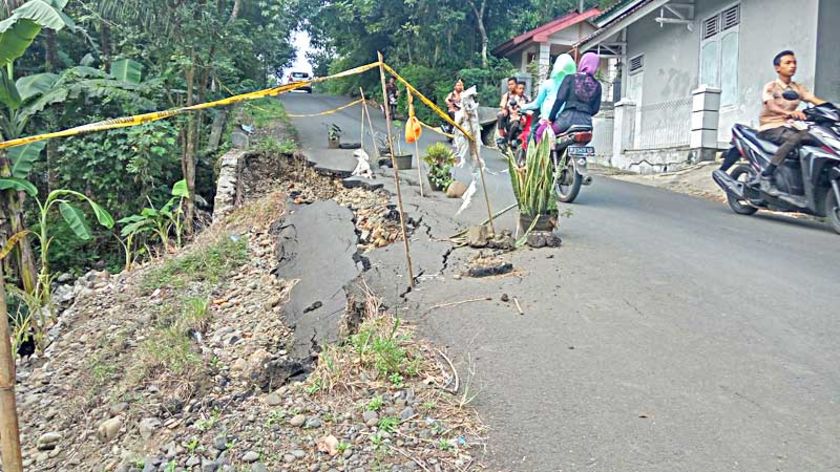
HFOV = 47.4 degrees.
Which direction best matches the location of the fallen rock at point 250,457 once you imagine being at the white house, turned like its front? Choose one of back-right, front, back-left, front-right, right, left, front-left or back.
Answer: front-left

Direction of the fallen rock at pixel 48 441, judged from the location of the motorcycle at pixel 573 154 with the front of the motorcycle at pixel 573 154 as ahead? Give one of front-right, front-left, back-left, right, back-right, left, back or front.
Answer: left

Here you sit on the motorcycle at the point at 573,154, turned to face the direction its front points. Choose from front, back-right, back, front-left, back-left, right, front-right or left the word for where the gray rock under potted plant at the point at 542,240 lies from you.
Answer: back-left

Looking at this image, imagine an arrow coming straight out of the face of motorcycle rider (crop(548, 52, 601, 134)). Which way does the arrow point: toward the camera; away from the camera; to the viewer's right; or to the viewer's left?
away from the camera

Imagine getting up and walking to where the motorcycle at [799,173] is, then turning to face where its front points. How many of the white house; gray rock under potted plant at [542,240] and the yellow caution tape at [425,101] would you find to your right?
2

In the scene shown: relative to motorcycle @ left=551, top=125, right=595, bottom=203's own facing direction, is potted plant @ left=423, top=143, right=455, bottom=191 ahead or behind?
ahead

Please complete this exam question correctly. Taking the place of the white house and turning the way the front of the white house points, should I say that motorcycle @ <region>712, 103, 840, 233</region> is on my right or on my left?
on my left

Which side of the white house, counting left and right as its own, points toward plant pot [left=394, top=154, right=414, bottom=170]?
front
